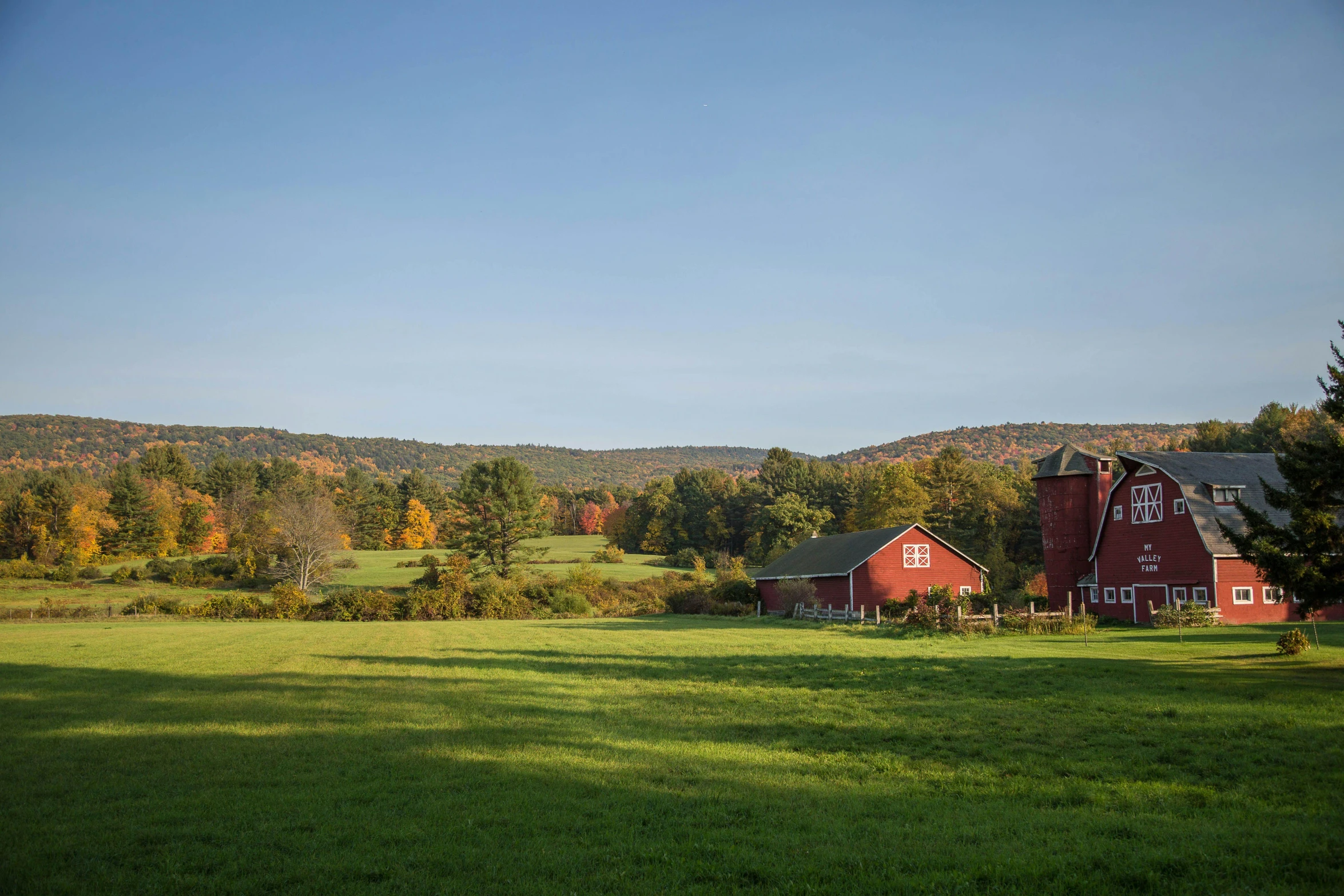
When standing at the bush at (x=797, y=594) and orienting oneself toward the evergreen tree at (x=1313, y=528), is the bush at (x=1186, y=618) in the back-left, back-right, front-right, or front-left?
front-left

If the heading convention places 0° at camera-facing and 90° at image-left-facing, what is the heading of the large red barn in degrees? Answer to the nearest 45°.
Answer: approximately 45°

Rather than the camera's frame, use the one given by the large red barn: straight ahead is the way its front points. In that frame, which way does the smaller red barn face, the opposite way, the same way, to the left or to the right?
to the left

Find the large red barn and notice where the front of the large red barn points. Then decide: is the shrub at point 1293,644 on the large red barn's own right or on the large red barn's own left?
on the large red barn's own left

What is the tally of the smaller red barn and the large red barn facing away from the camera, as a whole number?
0

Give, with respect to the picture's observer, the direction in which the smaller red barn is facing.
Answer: facing the viewer and to the right of the viewer

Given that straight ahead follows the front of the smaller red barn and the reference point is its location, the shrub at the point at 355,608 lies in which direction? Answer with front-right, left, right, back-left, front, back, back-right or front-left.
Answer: back-right

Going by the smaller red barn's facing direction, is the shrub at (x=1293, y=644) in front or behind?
in front

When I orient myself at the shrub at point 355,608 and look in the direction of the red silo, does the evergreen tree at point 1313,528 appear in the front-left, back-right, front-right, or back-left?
front-right

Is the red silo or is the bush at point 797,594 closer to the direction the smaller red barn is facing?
the red silo

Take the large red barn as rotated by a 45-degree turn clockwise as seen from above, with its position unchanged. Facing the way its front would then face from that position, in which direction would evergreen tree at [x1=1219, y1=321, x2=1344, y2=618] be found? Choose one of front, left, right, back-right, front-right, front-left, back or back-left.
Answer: left

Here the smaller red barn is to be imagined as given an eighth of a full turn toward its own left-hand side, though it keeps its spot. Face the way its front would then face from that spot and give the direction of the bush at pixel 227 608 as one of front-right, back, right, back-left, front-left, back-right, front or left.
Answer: back
